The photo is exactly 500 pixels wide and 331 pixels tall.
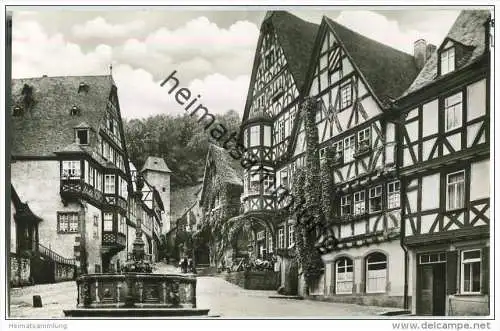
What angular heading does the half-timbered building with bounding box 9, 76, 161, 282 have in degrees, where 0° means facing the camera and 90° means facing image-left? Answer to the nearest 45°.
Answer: approximately 315°

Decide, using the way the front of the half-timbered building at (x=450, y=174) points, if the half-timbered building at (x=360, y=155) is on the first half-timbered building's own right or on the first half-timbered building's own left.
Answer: on the first half-timbered building's own right

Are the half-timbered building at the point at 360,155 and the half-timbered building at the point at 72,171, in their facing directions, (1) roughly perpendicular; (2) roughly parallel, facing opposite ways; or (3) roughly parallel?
roughly perpendicular

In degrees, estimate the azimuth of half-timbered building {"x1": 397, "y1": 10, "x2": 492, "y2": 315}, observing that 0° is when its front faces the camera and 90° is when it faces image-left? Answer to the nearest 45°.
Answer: approximately 45°

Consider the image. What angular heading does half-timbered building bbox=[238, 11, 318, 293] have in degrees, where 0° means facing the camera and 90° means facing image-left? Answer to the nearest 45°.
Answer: approximately 45°
